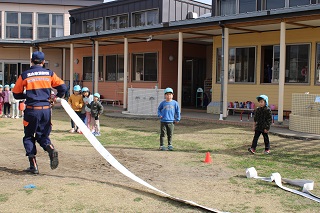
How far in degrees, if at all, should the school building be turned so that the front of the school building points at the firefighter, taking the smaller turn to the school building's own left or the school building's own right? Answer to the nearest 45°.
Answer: approximately 45° to the school building's own left

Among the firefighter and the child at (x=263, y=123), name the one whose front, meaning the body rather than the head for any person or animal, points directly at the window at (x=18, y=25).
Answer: the firefighter

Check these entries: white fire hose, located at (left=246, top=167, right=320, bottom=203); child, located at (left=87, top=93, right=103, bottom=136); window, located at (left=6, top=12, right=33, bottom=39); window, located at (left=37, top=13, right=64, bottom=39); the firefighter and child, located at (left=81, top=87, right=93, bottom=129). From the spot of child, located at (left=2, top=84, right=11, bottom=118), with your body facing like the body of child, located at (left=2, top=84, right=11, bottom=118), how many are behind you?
2

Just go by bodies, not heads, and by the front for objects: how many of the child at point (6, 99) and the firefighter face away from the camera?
1

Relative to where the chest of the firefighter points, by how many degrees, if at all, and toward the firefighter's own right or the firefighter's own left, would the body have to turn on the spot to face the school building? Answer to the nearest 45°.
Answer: approximately 45° to the firefighter's own right

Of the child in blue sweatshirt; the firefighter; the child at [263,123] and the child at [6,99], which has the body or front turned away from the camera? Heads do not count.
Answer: the firefighter

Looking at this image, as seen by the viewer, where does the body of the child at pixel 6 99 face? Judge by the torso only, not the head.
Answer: toward the camera

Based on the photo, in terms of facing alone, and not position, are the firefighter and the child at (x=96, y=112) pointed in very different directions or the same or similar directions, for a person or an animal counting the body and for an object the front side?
very different directions

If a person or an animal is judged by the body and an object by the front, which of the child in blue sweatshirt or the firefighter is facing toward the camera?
the child in blue sweatshirt

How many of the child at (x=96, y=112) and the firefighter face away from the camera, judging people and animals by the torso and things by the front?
1

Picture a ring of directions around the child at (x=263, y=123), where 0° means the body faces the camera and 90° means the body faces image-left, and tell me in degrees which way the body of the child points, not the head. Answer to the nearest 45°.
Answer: approximately 45°

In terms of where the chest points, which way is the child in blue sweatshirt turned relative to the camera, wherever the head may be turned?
toward the camera

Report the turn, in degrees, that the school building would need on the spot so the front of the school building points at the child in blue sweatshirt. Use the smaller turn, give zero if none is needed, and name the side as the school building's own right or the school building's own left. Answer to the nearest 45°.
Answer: approximately 45° to the school building's own left

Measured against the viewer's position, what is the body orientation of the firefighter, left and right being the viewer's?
facing away from the viewer

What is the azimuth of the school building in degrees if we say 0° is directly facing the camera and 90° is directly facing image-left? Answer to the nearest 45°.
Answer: approximately 45°

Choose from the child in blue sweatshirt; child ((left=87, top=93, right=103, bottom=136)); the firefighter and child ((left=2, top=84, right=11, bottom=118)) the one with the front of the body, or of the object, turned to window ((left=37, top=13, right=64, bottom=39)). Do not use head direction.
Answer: the firefighter

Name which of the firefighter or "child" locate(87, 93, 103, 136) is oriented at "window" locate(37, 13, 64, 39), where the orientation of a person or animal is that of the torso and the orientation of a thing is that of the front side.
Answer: the firefighter

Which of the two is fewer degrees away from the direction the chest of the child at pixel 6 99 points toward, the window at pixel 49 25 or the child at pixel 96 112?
the child
